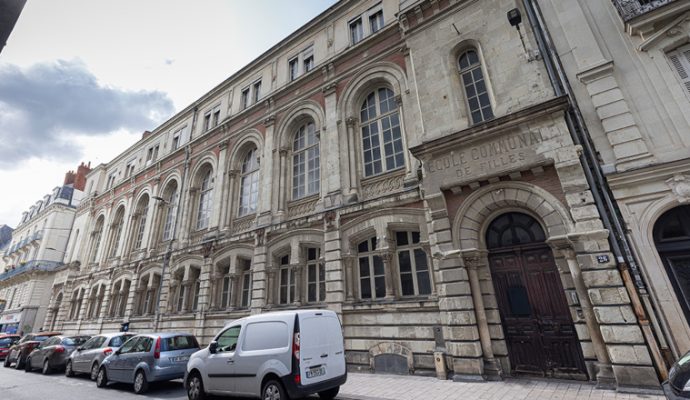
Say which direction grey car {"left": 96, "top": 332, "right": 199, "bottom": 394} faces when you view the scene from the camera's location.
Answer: facing away from the viewer and to the left of the viewer

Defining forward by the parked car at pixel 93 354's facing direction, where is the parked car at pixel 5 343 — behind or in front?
in front

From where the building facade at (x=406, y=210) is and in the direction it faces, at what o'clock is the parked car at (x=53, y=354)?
The parked car is roughly at 2 o'clock from the building facade.

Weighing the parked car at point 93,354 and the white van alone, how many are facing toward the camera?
0

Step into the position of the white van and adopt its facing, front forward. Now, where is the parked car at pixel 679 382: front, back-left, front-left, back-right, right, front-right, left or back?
back

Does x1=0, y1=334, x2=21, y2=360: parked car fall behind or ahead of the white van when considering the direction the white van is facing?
ahead

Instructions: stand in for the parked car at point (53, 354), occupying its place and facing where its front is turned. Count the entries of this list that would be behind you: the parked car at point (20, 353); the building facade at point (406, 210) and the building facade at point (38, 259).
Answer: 1

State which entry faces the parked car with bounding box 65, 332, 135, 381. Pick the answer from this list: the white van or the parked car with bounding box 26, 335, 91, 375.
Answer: the white van

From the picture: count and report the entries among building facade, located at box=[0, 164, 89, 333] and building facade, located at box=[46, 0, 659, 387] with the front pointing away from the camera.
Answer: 0

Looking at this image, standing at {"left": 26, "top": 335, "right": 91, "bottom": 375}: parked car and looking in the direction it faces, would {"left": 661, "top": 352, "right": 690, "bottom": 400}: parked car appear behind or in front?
behind

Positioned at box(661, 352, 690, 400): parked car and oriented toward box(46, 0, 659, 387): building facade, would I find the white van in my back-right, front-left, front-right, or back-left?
front-left

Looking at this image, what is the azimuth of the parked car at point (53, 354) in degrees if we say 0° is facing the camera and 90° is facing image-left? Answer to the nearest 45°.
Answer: approximately 135°

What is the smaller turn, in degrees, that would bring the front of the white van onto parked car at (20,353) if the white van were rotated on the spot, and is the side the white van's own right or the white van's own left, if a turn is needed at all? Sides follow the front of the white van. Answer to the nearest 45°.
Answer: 0° — it already faces it

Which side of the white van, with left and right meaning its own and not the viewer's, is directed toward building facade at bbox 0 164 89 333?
front

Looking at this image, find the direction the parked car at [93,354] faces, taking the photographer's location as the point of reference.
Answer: facing away from the viewer and to the left of the viewer

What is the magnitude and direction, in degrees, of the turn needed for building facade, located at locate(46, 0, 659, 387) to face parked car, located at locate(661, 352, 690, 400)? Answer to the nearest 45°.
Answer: approximately 45° to its left

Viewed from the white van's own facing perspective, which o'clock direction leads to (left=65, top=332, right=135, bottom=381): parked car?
The parked car is roughly at 12 o'clock from the white van.

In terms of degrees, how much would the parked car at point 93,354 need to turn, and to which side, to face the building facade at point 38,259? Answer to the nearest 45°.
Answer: approximately 45° to its right

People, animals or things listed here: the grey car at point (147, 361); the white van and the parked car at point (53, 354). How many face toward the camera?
0
